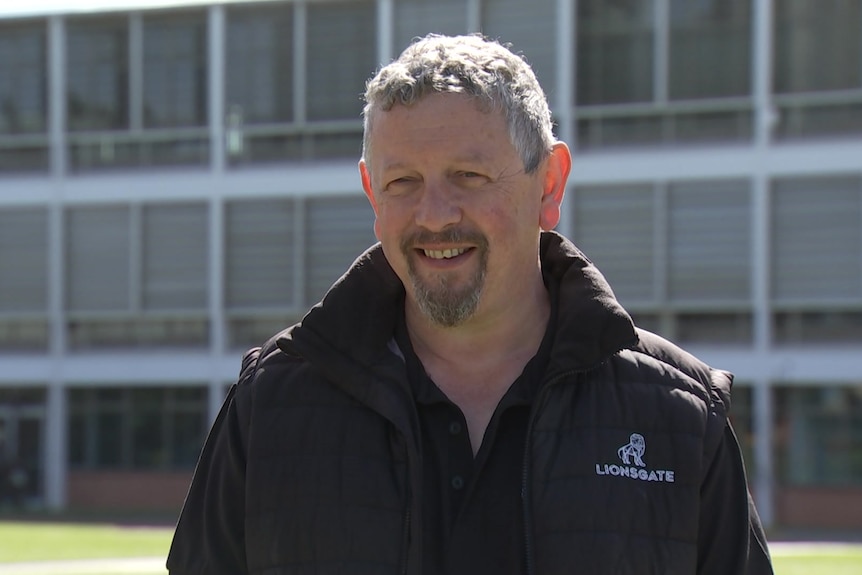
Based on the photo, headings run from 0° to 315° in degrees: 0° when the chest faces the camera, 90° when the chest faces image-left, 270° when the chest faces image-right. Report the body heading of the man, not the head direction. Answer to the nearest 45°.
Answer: approximately 0°
